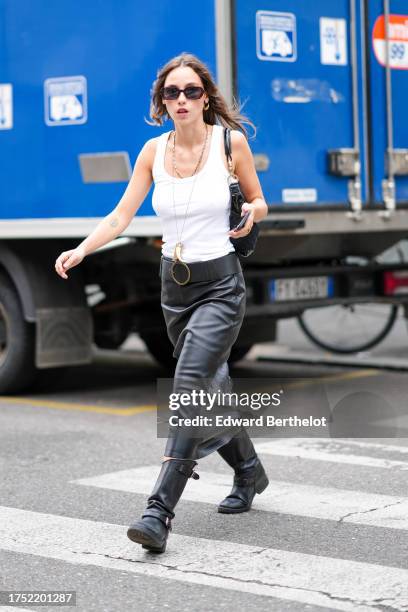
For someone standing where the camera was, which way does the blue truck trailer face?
facing away from the viewer and to the left of the viewer

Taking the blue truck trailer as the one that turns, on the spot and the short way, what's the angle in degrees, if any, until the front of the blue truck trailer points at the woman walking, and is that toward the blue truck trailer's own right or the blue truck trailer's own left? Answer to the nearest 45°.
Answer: approximately 135° to the blue truck trailer's own left
